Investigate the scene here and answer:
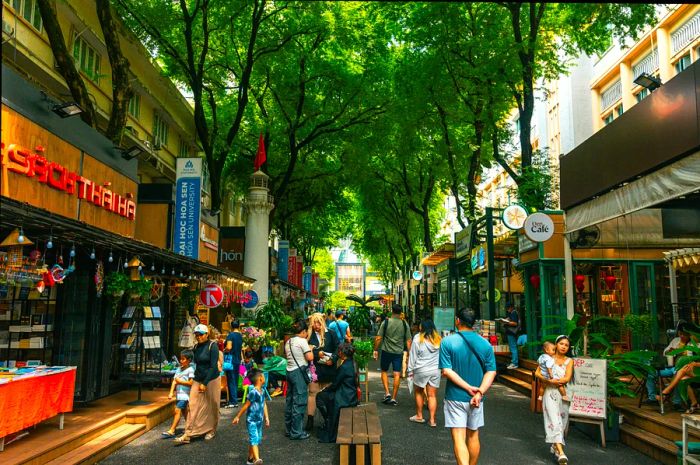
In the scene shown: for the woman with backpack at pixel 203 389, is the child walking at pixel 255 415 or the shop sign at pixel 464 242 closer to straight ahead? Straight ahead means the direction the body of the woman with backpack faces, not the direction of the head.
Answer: the child walking

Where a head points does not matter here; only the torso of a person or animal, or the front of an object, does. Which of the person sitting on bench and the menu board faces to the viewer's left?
the person sitting on bench

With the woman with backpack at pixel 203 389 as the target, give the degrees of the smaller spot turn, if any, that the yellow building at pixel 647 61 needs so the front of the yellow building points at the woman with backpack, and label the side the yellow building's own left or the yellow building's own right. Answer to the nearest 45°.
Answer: approximately 45° to the yellow building's own left

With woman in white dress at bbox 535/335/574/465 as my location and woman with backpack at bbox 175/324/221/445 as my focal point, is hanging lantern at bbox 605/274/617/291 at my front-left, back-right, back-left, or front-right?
back-right

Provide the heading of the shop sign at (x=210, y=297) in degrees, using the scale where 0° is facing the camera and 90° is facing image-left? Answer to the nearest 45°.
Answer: approximately 0°

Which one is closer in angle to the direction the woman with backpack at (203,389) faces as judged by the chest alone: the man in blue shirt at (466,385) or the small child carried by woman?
the man in blue shirt
